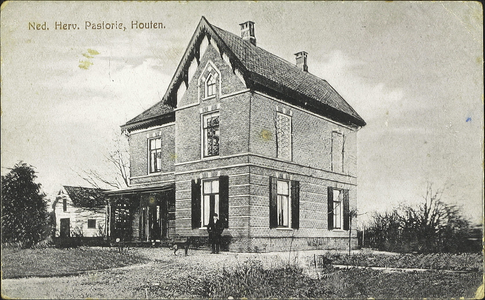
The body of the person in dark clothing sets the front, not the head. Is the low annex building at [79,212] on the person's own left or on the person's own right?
on the person's own right

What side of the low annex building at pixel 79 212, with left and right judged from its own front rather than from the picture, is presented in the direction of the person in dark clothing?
left

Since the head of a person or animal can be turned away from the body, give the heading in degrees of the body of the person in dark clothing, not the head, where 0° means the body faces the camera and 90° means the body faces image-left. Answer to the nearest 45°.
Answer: approximately 0°

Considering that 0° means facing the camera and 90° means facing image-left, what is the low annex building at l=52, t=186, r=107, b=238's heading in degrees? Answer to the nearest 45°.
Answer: approximately 45°

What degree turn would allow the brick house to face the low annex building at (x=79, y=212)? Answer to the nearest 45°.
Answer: approximately 45° to its right

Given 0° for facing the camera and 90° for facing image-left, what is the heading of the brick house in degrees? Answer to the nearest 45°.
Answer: approximately 45°
